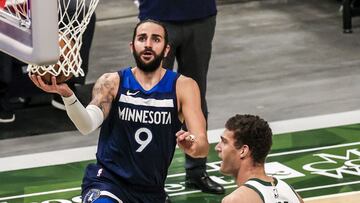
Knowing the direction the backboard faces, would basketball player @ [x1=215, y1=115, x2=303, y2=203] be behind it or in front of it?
in front

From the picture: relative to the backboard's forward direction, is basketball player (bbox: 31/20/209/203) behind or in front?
in front

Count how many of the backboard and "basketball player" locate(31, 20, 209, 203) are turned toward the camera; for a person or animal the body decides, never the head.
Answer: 1

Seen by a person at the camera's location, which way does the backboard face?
facing away from the viewer and to the right of the viewer

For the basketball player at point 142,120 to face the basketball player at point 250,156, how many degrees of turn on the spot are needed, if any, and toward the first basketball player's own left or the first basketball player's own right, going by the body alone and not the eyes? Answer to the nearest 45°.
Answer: approximately 45° to the first basketball player's own left

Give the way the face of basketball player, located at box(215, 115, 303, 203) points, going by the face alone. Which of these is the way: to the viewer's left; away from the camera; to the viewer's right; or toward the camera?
to the viewer's left
